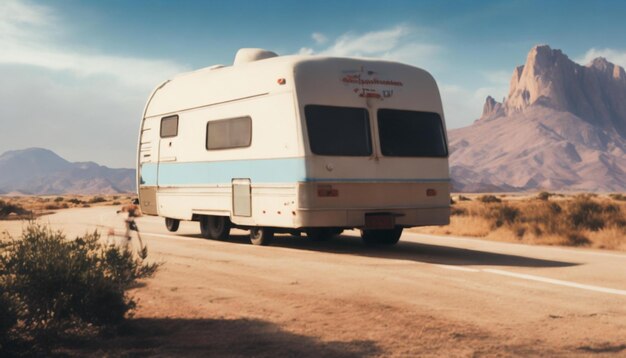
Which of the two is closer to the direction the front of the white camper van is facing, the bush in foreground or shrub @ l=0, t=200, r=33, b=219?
the shrub

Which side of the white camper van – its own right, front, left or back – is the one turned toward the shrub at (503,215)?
right

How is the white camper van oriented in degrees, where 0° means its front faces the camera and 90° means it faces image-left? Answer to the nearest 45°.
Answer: approximately 135°

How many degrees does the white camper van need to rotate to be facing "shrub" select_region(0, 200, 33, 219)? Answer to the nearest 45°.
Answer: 0° — it already faces it

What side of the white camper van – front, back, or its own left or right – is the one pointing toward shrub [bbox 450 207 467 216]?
right

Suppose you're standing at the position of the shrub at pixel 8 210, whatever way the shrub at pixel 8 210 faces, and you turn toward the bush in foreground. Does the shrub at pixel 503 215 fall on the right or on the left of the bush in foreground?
left
